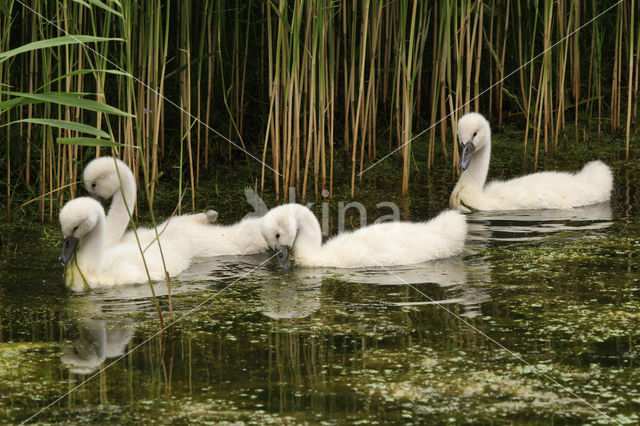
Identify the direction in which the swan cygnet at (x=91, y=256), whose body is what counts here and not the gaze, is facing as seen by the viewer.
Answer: to the viewer's left

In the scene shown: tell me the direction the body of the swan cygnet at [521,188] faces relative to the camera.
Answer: to the viewer's left

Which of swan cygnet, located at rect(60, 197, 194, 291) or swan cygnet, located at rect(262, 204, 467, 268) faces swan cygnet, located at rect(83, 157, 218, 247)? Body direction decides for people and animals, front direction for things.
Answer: swan cygnet, located at rect(262, 204, 467, 268)

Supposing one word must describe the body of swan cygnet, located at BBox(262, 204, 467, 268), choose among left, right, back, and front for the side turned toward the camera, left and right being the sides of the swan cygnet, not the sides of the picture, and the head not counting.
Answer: left

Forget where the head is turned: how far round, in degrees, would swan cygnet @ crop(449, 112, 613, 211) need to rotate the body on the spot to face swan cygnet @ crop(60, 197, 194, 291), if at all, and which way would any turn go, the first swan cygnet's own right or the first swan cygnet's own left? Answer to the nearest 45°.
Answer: approximately 45° to the first swan cygnet's own left

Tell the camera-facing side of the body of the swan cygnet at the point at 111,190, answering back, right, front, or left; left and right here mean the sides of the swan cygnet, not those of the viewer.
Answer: left

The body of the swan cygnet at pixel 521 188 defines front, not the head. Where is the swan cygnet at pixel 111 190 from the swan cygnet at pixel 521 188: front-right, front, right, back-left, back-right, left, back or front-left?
front-left

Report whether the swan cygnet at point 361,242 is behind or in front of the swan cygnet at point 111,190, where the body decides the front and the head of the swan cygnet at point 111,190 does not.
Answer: behind

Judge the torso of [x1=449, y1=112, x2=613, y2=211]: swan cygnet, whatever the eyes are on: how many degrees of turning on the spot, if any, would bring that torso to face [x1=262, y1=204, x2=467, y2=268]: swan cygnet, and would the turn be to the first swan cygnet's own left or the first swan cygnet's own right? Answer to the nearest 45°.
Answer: approximately 45° to the first swan cygnet's own left

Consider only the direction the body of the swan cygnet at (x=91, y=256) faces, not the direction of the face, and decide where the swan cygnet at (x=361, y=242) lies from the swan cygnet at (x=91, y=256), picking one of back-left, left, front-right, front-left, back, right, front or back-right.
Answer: back

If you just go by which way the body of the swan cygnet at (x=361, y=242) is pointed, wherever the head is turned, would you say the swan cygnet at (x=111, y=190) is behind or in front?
in front

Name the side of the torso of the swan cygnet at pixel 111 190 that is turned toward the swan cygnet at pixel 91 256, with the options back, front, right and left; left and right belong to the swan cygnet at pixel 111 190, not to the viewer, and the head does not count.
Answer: left

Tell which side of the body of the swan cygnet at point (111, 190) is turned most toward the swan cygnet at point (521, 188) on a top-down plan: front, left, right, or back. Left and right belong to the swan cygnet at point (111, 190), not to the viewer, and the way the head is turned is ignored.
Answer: back
